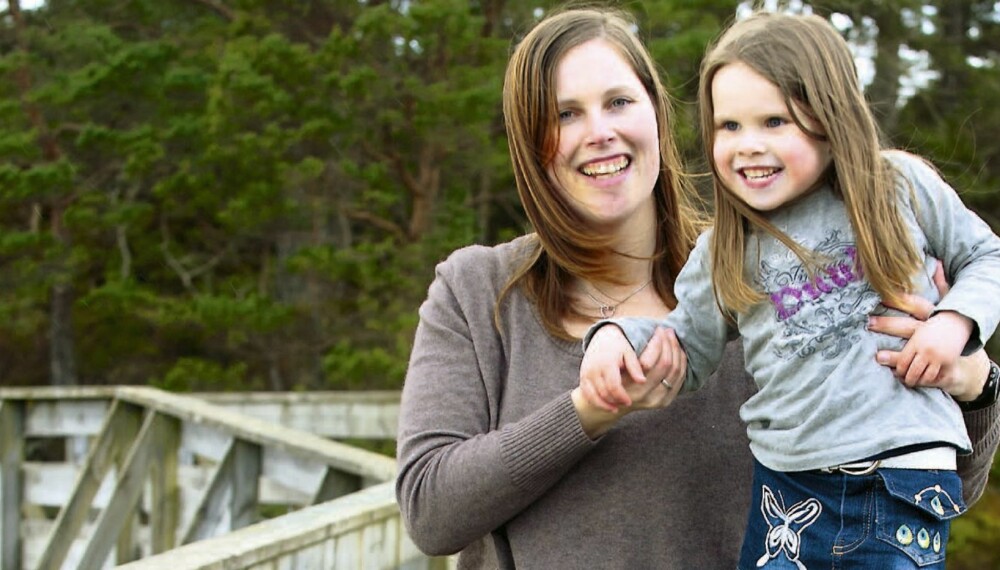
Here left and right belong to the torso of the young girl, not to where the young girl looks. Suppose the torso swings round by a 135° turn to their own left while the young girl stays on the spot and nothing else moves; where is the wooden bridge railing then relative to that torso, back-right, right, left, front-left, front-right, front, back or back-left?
left

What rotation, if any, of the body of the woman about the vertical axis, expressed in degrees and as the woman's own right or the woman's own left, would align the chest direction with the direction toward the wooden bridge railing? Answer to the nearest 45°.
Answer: approximately 135° to the woman's own right

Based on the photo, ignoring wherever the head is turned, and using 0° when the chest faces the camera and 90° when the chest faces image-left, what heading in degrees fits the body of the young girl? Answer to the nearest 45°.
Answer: approximately 0°
